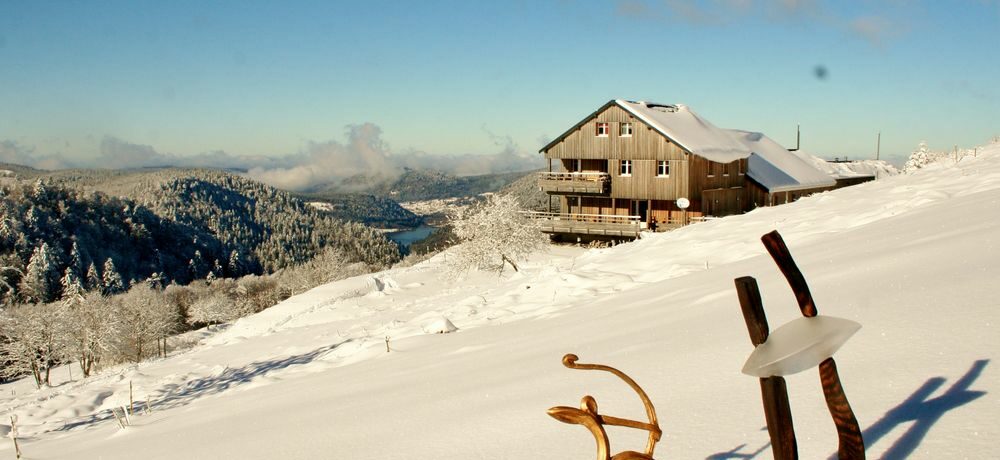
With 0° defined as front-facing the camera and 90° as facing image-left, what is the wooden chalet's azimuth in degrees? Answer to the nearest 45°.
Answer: approximately 45°

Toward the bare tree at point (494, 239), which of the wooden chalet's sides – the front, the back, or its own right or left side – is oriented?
front
